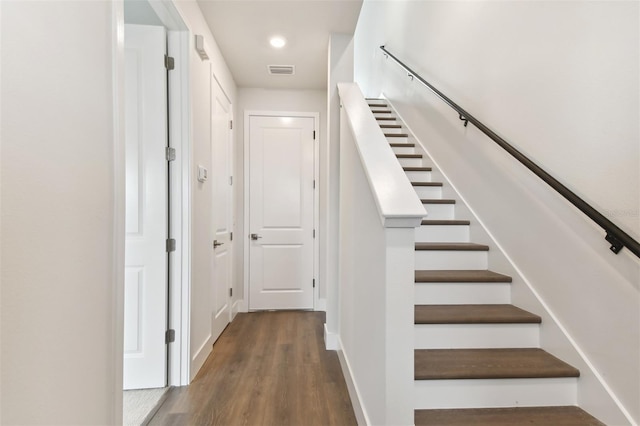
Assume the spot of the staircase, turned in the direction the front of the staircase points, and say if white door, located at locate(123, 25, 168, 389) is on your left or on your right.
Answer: on your right

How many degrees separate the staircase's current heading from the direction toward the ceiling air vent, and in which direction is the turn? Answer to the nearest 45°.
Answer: approximately 135° to its right

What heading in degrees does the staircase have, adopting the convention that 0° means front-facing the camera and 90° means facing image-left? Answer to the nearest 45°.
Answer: approximately 0°
